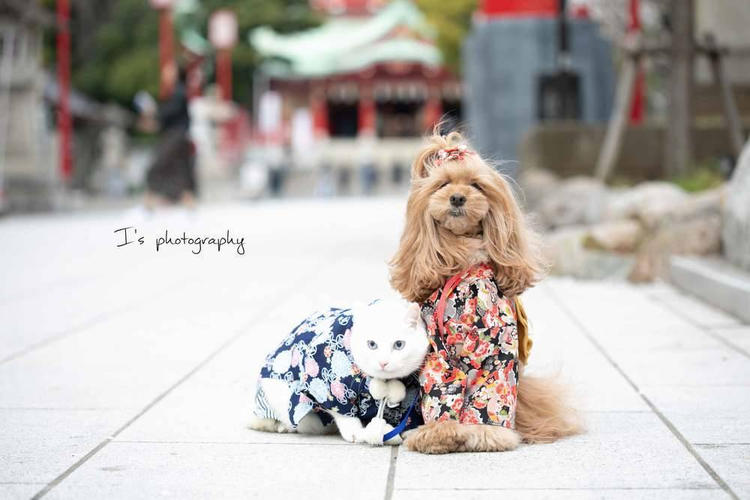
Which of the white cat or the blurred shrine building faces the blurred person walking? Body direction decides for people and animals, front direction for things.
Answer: the blurred shrine building

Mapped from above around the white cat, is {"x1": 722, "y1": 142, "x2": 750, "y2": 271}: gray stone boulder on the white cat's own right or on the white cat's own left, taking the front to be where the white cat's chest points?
on the white cat's own left

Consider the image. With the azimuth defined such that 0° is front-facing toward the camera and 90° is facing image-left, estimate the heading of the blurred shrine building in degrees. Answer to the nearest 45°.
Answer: approximately 0°

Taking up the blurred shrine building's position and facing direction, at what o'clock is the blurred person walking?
The blurred person walking is roughly at 12 o'clock from the blurred shrine building.

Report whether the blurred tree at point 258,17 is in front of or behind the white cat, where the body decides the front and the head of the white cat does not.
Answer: behind
